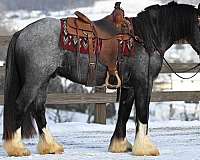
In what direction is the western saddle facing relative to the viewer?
to the viewer's right

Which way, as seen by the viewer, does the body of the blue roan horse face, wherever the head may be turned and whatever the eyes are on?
to the viewer's right

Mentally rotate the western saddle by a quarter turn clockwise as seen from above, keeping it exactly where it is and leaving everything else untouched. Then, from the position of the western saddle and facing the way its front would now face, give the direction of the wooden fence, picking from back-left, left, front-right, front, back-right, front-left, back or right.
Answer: back
